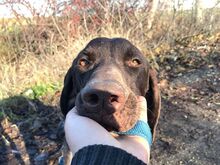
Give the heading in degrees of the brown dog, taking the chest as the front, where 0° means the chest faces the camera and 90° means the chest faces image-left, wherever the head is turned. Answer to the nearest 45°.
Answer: approximately 0°
